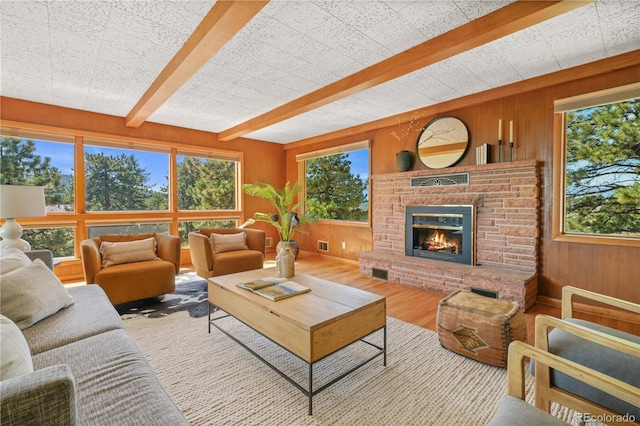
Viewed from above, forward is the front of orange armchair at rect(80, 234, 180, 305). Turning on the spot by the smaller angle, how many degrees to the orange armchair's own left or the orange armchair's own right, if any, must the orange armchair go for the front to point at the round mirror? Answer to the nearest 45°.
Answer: approximately 90° to the orange armchair's own left

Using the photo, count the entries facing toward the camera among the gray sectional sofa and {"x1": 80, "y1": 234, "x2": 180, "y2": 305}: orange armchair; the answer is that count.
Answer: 1

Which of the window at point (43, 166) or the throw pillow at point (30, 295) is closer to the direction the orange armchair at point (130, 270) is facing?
the throw pillow

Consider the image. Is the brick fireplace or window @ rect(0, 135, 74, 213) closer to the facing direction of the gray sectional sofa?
the brick fireplace

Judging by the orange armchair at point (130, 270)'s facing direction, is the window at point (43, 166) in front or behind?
behind

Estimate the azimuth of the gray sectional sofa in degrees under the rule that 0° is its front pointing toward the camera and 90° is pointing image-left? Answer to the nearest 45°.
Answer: approximately 270°

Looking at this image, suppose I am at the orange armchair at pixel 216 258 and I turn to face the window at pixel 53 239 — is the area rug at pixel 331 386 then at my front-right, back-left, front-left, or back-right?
back-left

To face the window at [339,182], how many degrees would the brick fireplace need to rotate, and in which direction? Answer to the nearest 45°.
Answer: approximately 90° to its right
